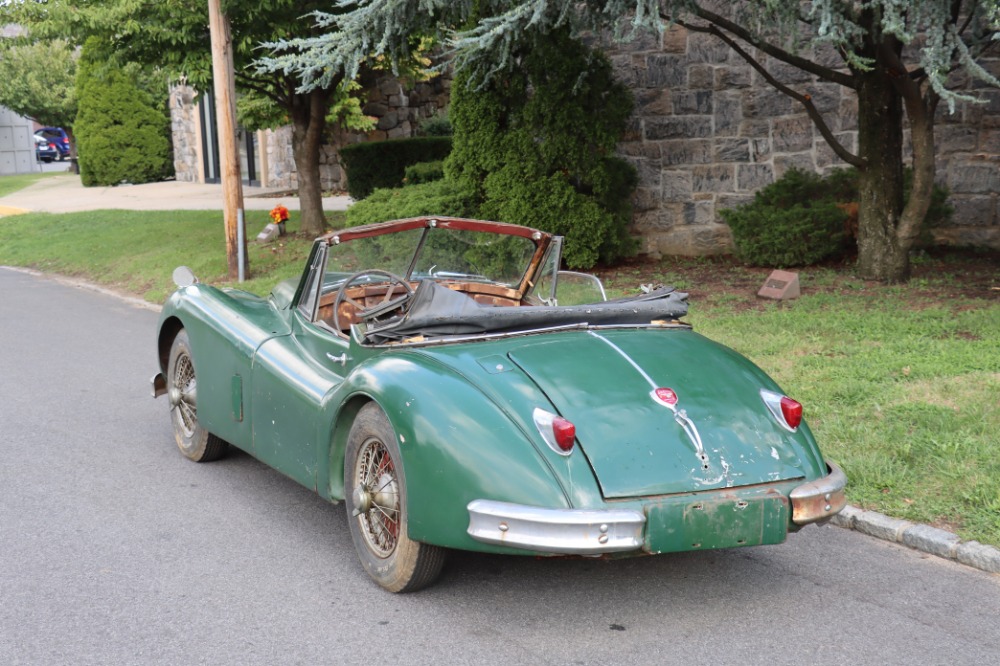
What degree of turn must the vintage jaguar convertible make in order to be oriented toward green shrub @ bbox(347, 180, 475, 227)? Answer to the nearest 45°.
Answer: approximately 45° to its right

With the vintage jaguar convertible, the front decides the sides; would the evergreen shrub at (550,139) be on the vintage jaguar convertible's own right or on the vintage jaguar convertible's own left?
on the vintage jaguar convertible's own right

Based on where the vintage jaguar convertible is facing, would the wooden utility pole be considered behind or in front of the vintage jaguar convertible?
in front

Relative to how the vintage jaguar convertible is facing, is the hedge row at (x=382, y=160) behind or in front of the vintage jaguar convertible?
in front

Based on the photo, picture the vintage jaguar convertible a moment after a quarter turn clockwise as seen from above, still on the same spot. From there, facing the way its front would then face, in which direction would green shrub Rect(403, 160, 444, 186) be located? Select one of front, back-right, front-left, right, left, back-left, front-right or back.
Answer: front-left

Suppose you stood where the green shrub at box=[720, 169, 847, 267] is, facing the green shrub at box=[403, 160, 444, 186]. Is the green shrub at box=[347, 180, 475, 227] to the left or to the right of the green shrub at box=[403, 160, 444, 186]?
left

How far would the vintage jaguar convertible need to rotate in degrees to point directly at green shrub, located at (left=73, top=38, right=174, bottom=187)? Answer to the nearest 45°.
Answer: approximately 45° to its right

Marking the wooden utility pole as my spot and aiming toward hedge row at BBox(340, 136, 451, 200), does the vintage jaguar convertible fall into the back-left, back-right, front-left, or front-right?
back-right

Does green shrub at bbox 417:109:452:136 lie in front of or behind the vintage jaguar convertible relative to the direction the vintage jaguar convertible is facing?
in front

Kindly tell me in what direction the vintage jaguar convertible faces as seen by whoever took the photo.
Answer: facing away from the viewer and to the left of the viewer

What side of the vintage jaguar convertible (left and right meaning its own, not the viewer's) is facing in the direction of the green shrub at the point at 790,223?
right
